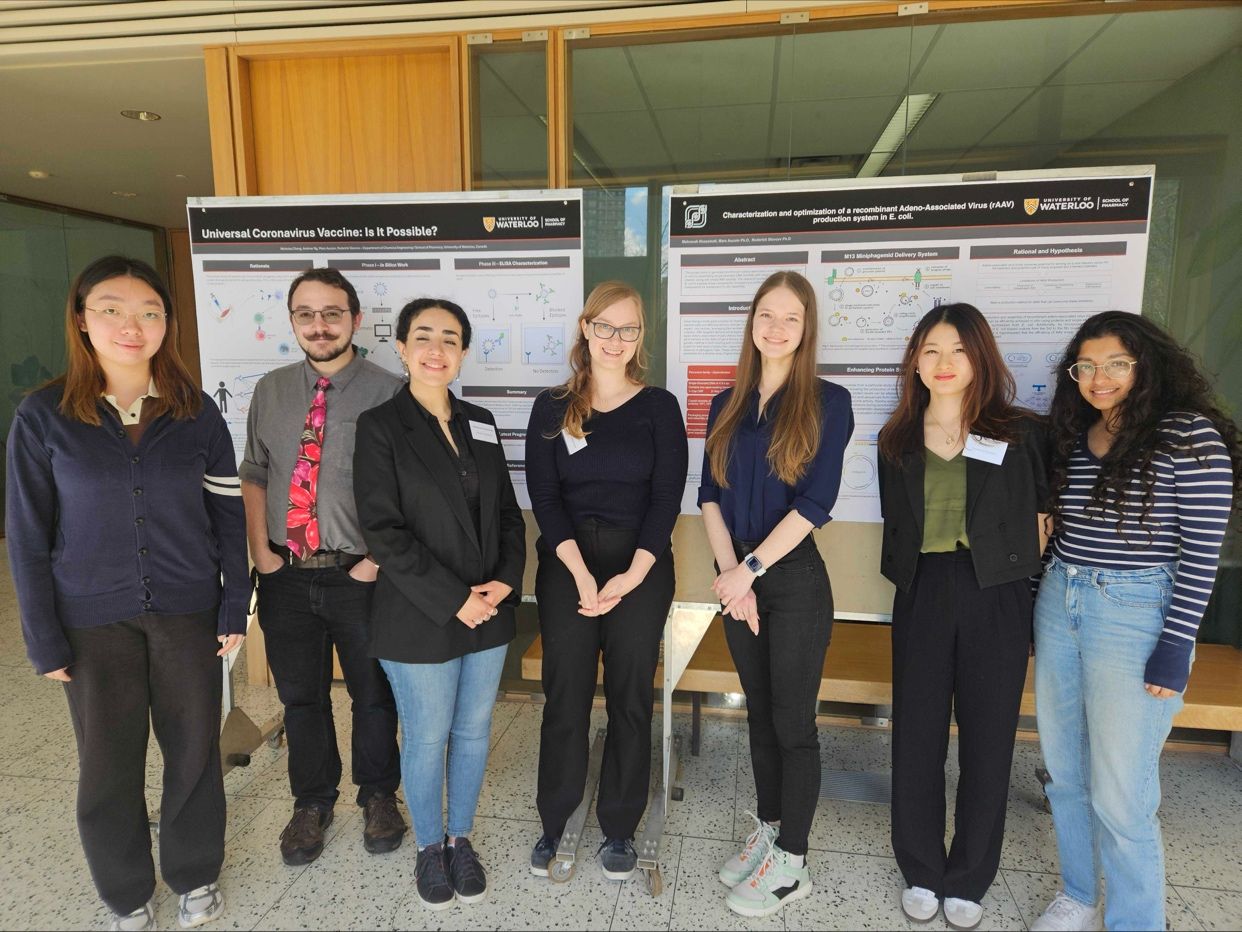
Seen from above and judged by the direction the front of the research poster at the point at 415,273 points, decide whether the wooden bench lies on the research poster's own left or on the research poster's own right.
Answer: on the research poster's own left

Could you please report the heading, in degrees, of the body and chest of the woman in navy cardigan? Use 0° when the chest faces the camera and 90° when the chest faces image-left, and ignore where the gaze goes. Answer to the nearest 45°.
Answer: approximately 0°

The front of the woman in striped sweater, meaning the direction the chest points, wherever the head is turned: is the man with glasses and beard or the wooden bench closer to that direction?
the man with glasses and beard

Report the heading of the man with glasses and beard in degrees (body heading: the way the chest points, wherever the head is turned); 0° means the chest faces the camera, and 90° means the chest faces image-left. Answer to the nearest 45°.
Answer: approximately 0°

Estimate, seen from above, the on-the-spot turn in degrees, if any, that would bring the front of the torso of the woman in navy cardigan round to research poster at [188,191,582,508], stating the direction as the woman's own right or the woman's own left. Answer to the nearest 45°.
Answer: approximately 135° to the woman's own left

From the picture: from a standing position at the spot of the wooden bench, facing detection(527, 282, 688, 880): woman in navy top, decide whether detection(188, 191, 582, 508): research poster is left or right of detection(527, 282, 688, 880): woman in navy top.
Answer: right
